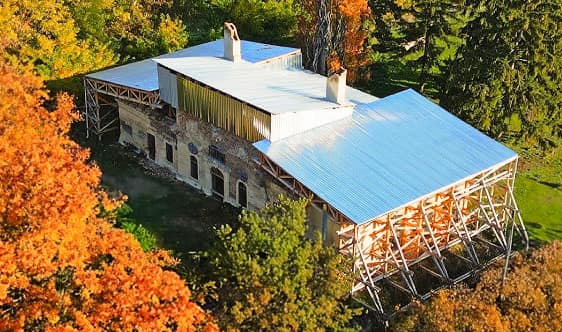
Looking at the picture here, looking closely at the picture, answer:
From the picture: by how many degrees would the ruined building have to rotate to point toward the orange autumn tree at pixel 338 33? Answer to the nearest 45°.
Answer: approximately 135° to its right

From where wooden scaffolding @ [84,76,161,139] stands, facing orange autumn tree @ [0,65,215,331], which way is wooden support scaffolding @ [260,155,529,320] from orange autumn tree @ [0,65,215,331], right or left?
left

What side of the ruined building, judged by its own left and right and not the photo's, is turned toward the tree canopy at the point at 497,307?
left

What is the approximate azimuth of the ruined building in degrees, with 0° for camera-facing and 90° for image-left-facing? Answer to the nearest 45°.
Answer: approximately 45°

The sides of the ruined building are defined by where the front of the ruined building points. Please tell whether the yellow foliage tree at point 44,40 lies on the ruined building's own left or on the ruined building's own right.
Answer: on the ruined building's own right

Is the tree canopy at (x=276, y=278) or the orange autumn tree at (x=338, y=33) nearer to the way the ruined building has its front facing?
the tree canopy

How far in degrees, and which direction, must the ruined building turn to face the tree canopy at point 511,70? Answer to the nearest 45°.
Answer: approximately 180°
